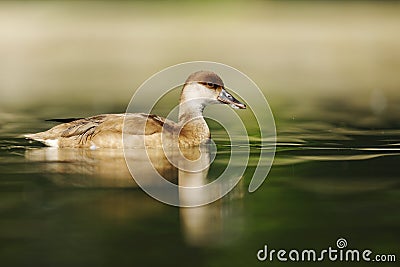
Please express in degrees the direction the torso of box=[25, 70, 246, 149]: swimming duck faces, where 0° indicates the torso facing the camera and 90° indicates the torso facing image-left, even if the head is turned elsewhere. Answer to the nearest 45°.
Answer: approximately 270°
